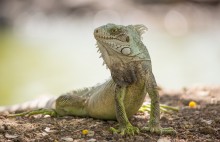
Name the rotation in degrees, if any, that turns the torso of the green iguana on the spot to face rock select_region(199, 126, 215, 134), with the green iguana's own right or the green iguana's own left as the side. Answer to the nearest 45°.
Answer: approximately 45° to the green iguana's own left

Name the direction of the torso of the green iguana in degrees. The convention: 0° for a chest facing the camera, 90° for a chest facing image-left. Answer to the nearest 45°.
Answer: approximately 315°
